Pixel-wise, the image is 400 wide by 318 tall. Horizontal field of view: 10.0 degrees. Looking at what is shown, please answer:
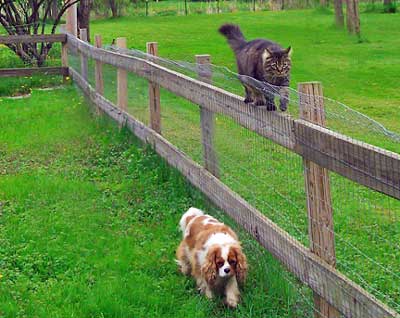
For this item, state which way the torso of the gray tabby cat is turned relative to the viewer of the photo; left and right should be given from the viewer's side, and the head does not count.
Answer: facing the viewer and to the right of the viewer

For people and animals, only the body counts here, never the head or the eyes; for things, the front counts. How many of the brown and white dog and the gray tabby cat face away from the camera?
0

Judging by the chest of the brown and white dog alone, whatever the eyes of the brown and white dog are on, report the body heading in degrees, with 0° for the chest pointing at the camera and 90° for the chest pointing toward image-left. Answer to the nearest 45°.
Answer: approximately 315°
